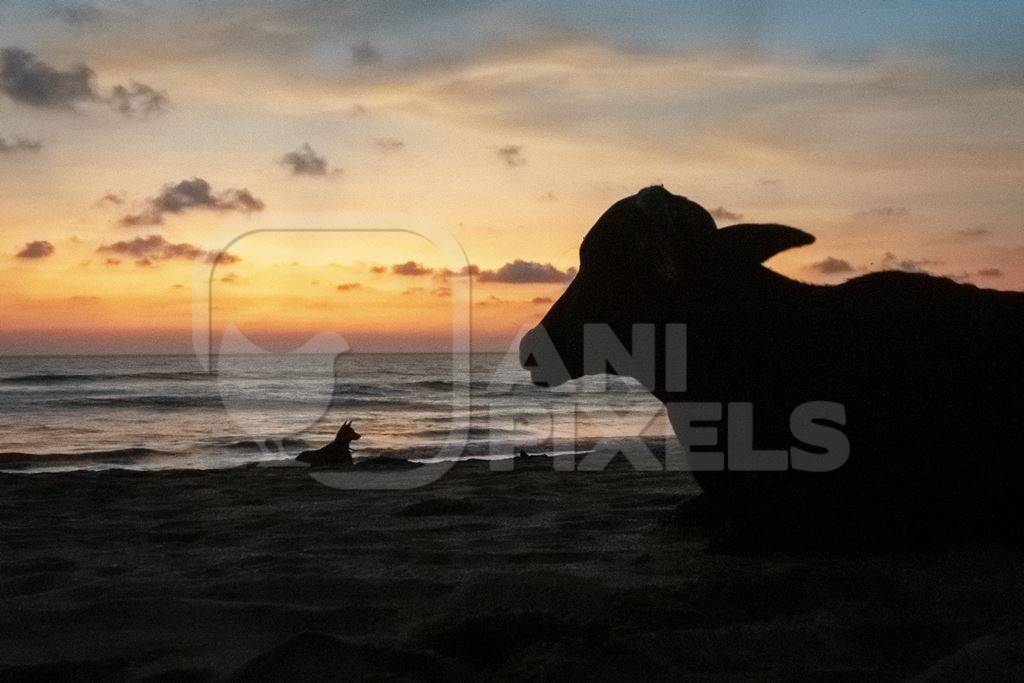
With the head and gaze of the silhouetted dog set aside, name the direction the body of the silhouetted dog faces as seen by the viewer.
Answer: to the viewer's right

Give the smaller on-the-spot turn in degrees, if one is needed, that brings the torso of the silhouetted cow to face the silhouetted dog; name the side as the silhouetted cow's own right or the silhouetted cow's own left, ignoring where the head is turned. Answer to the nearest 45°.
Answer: approximately 45° to the silhouetted cow's own right

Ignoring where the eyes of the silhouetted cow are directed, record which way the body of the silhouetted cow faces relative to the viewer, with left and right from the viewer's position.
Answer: facing to the left of the viewer

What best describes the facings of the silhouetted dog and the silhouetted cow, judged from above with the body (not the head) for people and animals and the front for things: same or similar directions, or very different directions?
very different directions

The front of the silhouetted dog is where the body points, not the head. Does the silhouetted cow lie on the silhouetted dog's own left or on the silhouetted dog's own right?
on the silhouetted dog's own right

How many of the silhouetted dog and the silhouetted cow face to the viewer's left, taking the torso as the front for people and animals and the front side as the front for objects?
1
